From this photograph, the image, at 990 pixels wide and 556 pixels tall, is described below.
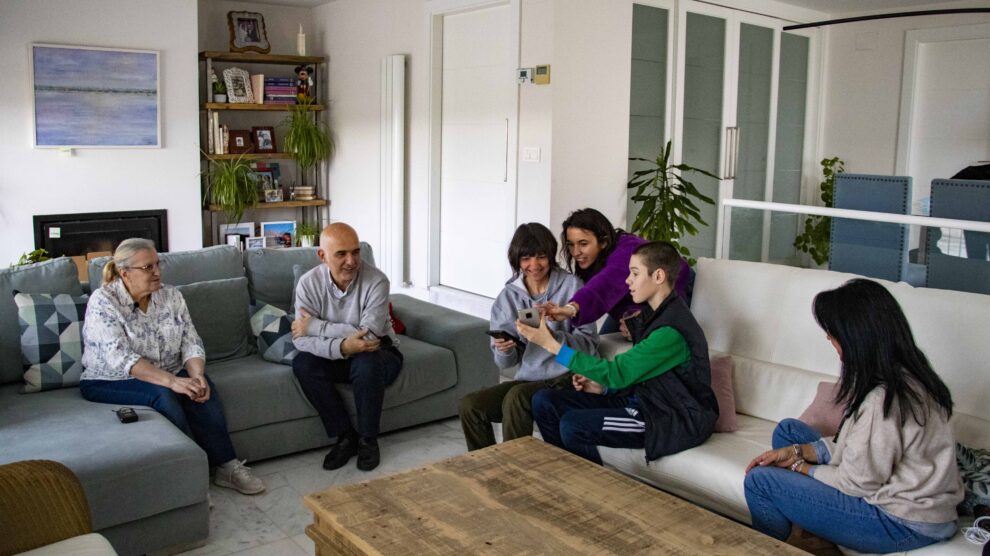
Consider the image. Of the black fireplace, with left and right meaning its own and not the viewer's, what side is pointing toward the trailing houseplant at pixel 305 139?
left

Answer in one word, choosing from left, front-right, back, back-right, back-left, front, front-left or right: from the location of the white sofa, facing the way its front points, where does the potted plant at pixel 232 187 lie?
right

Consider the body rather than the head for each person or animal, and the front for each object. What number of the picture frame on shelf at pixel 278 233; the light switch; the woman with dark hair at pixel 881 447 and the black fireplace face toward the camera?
3

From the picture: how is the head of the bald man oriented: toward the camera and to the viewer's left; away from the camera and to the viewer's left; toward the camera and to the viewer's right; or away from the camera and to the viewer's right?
toward the camera and to the viewer's right

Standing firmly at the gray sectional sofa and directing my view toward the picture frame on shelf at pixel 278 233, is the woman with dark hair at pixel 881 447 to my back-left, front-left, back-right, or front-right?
back-right

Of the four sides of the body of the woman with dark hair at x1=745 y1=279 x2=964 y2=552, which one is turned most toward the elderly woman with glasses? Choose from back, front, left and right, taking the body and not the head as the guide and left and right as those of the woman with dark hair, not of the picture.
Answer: front

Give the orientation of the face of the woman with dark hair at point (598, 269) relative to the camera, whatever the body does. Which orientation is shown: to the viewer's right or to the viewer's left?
to the viewer's left

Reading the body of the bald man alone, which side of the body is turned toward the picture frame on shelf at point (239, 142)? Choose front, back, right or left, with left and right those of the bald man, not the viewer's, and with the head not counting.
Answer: back

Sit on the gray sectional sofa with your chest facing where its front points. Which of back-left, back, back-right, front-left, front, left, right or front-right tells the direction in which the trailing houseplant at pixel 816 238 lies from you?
front-left

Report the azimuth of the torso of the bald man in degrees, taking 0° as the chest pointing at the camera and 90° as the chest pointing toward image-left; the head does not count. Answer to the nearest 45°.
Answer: approximately 0°

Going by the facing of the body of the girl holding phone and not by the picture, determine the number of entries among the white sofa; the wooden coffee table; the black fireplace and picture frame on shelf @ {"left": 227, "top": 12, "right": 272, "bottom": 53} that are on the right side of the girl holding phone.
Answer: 2

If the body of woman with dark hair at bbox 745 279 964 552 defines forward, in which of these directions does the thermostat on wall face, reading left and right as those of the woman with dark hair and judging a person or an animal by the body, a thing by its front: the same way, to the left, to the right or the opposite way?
to the left
